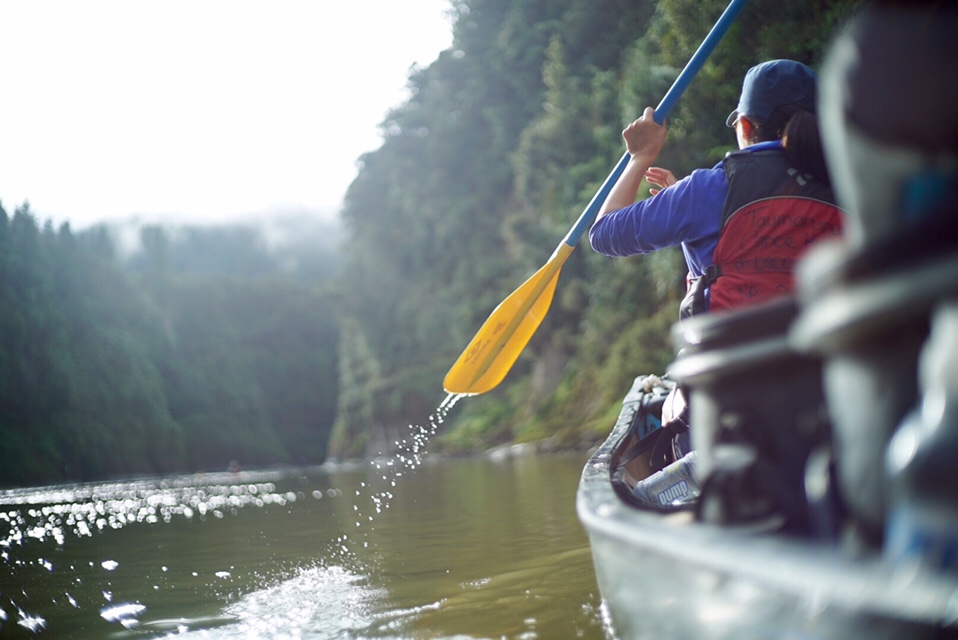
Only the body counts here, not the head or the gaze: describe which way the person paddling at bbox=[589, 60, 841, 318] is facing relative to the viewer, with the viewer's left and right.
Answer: facing away from the viewer and to the left of the viewer

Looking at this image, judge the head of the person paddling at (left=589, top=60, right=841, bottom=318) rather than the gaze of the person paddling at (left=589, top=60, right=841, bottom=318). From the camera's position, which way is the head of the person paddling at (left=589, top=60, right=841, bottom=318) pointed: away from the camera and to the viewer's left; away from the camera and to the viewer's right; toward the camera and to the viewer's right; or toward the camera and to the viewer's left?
away from the camera and to the viewer's left
